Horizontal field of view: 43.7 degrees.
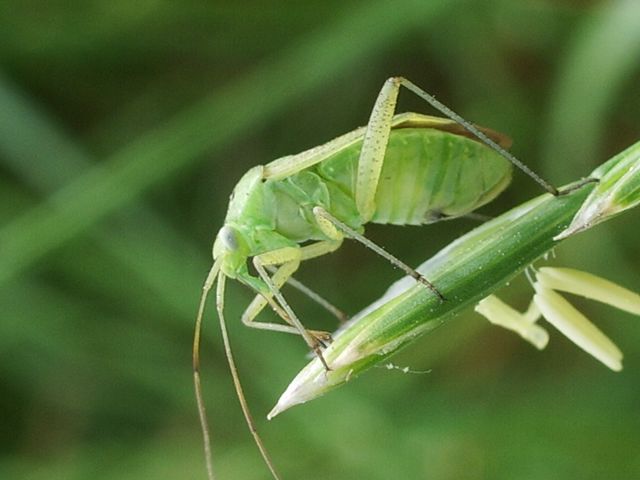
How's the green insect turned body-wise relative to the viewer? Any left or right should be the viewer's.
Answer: facing to the left of the viewer
